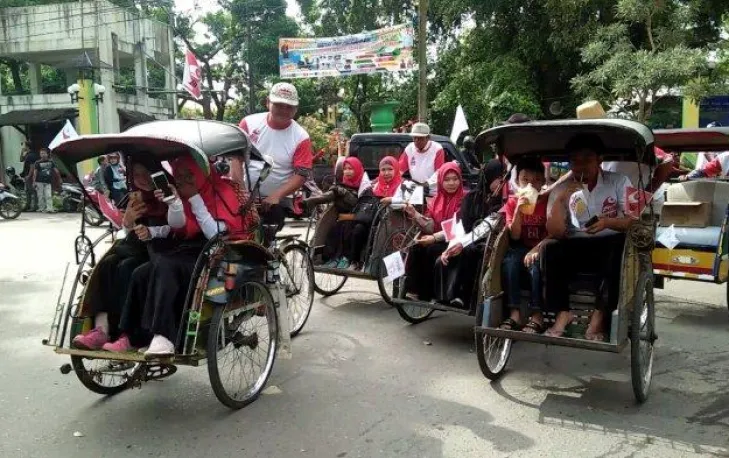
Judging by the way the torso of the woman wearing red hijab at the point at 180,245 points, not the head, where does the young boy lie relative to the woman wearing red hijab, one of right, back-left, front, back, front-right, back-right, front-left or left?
back-left

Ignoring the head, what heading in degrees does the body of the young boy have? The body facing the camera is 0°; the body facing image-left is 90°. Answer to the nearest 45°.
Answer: approximately 0°

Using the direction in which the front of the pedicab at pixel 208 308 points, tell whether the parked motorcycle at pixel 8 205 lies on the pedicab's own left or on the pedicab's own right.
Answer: on the pedicab's own right

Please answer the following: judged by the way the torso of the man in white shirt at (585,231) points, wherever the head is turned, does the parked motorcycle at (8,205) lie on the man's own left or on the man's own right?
on the man's own right

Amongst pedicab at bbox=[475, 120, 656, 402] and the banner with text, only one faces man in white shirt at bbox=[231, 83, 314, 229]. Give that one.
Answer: the banner with text

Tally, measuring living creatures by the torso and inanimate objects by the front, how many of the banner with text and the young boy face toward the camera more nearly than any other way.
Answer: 2

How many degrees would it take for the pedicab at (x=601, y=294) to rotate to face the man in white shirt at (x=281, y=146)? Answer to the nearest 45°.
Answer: approximately 90° to its right

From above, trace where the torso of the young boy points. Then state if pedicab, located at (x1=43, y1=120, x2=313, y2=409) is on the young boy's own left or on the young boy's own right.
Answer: on the young boy's own right

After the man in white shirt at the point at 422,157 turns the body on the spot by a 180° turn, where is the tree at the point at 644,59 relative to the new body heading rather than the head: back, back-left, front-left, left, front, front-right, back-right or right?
front-right

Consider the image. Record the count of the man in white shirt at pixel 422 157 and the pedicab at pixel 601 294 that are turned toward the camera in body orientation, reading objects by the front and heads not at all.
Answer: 2

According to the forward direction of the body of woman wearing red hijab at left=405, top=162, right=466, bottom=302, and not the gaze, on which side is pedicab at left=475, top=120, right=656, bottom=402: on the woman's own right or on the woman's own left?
on the woman's own left

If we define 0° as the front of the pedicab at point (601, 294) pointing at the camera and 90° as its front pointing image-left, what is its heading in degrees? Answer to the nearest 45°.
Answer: approximately 0°

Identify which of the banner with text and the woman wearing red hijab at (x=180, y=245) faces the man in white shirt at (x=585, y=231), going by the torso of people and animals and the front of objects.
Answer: the banner with text
